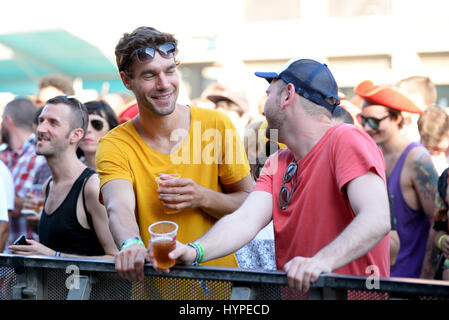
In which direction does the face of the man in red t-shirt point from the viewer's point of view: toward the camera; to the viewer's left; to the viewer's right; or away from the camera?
to the viewer's left

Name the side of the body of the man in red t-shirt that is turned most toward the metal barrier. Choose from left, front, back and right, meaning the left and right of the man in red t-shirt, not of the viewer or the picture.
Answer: front

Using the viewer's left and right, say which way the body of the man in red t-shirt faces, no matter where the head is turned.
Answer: facing the viewer and to the left of the viewer
